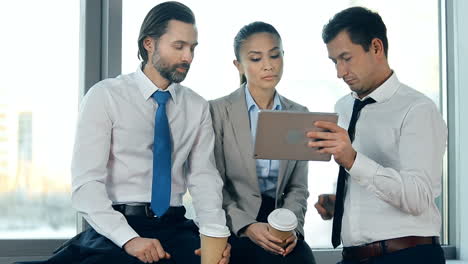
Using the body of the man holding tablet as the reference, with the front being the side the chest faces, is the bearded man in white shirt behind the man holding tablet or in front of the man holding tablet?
in front

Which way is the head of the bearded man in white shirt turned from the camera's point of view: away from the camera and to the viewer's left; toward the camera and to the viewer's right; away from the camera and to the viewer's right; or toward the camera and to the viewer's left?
toward the camera and to the viewer's right

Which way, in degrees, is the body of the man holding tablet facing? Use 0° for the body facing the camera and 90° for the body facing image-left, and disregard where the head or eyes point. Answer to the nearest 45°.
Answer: approximately 45°

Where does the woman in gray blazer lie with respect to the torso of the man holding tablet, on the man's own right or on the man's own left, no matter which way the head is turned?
on the man's own right
